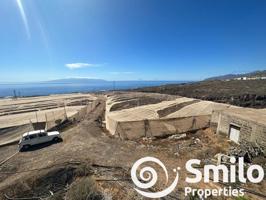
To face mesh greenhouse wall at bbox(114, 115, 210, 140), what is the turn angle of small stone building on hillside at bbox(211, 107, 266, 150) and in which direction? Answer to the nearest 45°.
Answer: approximately 45° to its right

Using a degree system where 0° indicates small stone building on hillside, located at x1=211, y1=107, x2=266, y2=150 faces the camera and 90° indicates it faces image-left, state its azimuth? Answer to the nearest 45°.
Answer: approximately 45°

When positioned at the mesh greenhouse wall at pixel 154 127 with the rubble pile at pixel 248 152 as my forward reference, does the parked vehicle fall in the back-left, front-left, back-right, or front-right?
back-right

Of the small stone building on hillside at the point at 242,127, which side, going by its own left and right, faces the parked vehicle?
front

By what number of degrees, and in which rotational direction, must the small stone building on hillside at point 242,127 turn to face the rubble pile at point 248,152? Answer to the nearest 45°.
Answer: approximately 45° to its left
